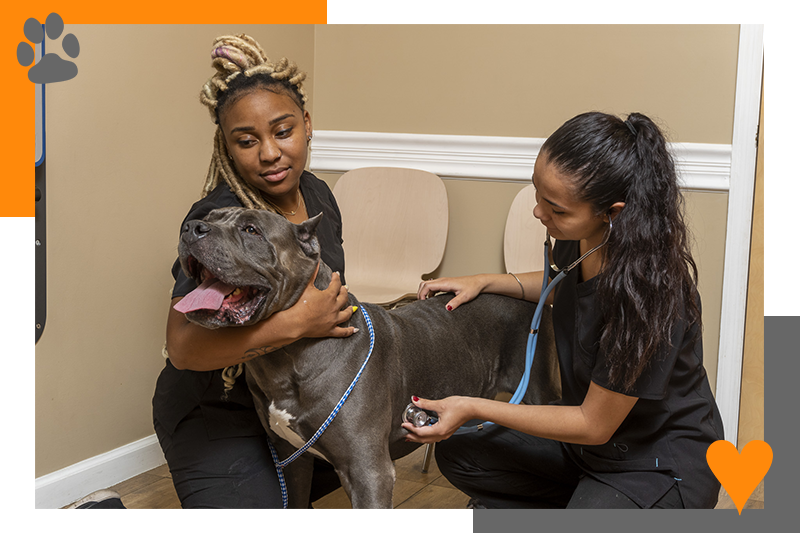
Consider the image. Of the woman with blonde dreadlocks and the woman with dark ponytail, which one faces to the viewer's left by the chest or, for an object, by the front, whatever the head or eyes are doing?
the woman with dark ponytail

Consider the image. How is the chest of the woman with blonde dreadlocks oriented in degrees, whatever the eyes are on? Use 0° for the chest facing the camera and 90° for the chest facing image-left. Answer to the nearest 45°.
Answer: approximately 315°

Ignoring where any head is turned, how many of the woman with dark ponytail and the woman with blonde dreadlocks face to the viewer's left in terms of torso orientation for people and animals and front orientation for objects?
1

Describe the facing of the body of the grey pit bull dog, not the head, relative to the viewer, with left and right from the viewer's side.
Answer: facing the viewer and to the left of the viewer

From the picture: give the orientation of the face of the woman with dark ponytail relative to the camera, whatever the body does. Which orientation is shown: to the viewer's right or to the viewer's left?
to the viewer's left

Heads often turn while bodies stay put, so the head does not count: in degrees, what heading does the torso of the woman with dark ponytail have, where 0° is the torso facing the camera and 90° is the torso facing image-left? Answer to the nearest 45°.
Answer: approximately 90°

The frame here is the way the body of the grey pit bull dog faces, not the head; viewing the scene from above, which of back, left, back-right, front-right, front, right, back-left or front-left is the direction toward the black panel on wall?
right
